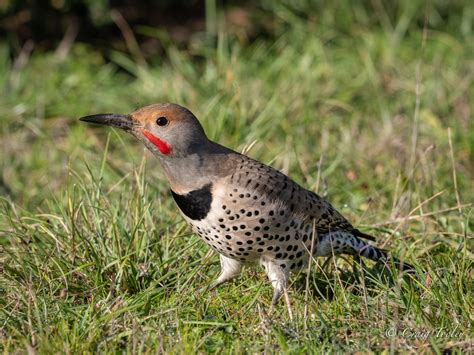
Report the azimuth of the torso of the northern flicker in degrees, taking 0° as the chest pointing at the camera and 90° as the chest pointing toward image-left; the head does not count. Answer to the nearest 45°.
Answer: approximately 90°
